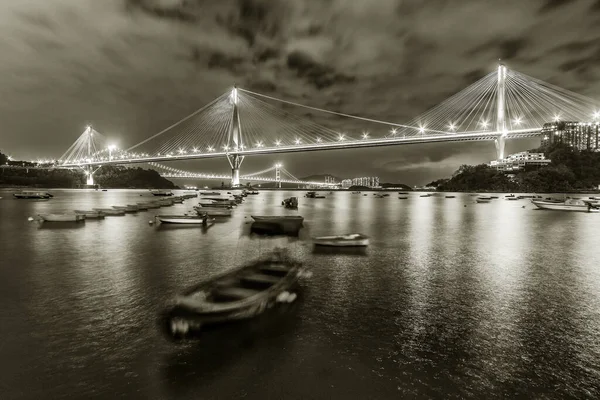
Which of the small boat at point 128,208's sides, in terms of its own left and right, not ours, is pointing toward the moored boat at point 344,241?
left

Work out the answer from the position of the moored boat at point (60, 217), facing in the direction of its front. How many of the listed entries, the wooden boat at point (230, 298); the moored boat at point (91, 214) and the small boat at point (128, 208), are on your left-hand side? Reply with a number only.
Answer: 1

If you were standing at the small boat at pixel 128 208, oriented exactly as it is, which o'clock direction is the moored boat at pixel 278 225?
The moored boat is roughly at 8 o'clock from the small boat.

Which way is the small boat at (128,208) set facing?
to the viewer's left

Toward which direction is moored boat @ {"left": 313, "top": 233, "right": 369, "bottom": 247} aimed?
to the viewer's left

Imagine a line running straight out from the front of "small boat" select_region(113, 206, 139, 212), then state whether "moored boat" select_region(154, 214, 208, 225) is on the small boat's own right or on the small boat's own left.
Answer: on the small boat's own left

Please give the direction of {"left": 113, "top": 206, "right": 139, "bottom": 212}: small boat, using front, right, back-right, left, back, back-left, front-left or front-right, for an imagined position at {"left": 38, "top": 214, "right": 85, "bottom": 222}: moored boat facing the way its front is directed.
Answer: back-right

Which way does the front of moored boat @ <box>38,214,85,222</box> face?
to the viewer's left

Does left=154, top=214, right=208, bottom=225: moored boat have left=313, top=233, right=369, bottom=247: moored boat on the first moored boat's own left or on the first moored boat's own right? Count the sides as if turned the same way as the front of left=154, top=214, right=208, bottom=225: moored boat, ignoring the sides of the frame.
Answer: on the first moored boat's own left

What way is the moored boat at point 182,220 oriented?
to the viewer's left

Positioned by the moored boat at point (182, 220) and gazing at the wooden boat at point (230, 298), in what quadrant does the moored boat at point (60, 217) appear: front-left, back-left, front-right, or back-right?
back-right

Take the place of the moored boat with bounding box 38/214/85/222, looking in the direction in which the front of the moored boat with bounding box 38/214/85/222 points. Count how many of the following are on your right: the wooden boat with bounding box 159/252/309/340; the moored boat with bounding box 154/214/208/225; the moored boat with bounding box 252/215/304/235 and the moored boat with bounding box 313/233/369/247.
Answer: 0
